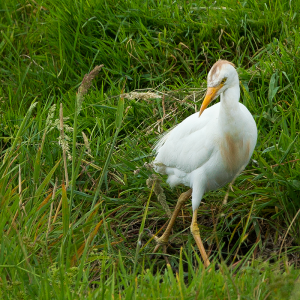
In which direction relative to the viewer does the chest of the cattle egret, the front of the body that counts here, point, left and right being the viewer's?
facing the viewer and to the right of the viewer
